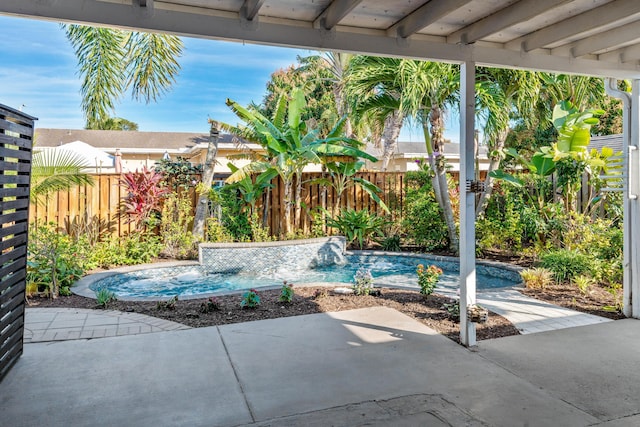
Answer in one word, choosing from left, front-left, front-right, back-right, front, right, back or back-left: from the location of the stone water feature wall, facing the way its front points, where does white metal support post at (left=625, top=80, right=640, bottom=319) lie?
front-left

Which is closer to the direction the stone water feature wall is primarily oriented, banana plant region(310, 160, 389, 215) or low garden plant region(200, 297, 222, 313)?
the low garden plant

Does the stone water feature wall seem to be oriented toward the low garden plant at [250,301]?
yes

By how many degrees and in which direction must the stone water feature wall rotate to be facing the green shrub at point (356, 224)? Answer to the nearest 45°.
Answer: approximately 135° to its left

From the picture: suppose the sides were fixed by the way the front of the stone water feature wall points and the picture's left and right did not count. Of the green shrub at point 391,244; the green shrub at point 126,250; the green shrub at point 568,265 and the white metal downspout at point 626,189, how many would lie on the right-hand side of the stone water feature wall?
1

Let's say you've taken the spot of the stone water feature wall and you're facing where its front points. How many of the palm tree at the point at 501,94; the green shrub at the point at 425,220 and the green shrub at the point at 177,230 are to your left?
2

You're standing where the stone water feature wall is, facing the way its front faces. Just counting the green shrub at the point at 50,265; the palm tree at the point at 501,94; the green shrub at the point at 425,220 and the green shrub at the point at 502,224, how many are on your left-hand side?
3

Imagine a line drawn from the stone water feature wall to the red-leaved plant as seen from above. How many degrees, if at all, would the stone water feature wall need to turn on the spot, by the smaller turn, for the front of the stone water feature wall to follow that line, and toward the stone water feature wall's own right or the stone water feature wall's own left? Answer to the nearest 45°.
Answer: approximately 90° to the stone water feature wall's own right

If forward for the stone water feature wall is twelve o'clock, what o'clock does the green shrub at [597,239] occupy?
The green shrub is roughly at 10 o'clock from the stone water feature wall.

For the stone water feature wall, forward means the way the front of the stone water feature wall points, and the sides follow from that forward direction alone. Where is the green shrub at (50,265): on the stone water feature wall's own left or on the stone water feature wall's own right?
on the stone water feature wall's own right

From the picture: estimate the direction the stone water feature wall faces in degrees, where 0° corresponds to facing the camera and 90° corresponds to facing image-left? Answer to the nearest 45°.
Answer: approximately 0°

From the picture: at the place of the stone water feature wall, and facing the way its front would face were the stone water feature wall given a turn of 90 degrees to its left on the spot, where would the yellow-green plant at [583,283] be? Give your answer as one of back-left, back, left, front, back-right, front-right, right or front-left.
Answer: front-right

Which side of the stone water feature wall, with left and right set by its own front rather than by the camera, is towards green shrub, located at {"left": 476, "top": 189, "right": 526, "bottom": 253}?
left
